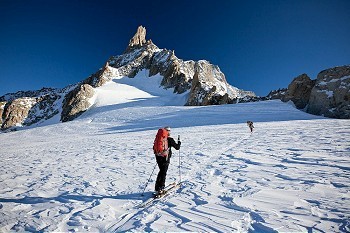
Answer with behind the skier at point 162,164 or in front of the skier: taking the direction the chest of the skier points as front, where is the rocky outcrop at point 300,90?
in front

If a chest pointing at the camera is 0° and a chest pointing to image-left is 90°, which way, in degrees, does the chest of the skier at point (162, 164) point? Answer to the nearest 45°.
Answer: approximately 225°

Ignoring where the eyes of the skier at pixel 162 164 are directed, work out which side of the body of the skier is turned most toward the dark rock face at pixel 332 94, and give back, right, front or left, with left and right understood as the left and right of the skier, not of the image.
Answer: front
